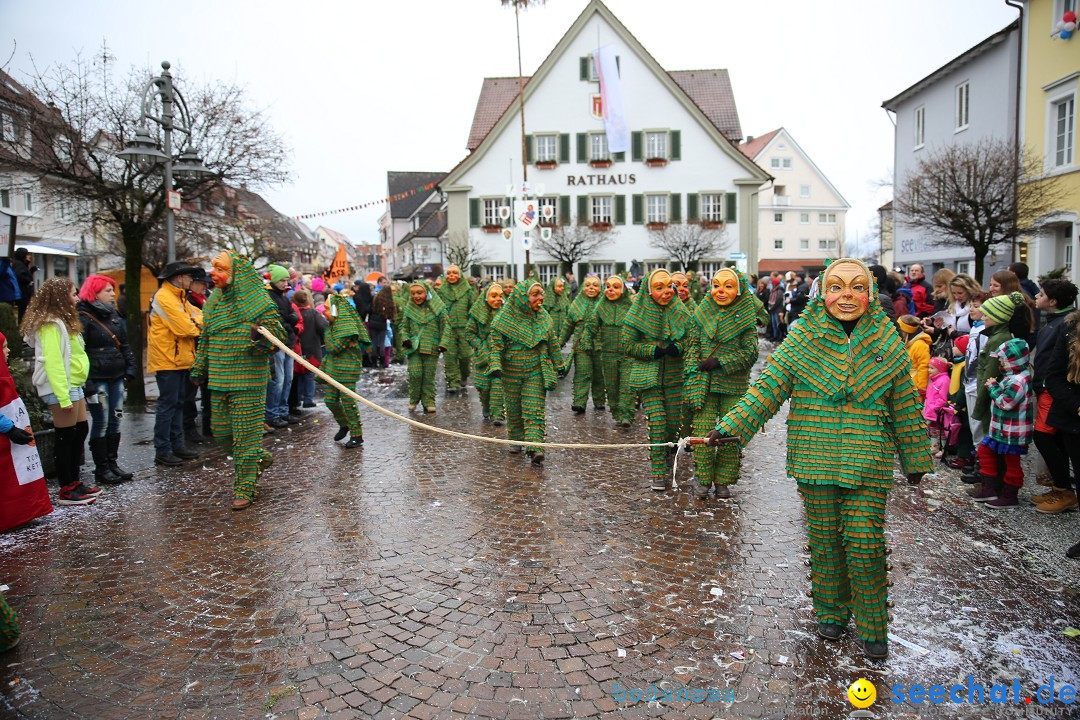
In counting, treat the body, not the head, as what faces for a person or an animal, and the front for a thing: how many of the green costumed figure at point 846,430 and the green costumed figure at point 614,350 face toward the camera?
2

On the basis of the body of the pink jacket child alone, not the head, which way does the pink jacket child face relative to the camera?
to the viewer's left

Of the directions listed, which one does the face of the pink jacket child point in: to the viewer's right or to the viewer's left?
to the viewer's left

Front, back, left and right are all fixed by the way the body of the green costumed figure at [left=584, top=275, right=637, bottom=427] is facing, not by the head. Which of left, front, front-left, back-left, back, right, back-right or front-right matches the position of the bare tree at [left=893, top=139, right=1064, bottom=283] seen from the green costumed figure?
back-left

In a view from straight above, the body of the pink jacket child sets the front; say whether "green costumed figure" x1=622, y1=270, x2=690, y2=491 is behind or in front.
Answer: in front

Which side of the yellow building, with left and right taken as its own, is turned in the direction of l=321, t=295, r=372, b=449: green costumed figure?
front

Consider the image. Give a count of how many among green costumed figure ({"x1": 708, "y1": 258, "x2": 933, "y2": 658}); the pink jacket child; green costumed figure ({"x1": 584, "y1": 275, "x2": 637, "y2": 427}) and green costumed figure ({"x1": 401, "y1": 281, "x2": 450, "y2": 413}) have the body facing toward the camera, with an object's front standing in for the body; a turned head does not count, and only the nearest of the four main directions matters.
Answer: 3

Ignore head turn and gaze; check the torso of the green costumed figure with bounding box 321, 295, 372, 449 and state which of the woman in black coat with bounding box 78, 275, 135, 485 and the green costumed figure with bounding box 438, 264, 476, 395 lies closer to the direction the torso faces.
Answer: the woman in black coat

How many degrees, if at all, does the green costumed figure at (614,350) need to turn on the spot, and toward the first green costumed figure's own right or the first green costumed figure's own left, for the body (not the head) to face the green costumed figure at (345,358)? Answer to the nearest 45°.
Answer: approximately 45° to the first green costumed figure's own right

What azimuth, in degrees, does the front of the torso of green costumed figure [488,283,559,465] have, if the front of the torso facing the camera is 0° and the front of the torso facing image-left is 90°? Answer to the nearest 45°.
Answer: approximately 315°

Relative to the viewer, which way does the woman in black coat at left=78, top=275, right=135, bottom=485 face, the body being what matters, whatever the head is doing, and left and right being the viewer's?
facing the viewer and to the right of the viewer

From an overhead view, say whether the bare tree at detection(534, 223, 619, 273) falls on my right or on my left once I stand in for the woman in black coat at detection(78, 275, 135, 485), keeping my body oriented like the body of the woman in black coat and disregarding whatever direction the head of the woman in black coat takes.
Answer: on my left

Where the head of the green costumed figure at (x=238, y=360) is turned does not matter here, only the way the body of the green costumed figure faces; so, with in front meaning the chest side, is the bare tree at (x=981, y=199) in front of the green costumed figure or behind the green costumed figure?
behind
